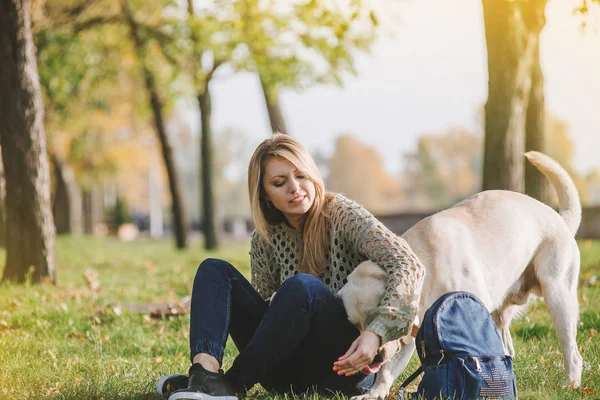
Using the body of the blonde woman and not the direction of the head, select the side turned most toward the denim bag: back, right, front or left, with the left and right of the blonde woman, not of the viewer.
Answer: left

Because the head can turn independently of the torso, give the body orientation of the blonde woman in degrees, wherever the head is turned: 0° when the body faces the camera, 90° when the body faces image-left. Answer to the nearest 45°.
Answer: approximately 45°

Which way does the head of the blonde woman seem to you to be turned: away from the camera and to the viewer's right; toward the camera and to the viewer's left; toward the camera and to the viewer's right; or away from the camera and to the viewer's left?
toward the camera and to the viewer's right

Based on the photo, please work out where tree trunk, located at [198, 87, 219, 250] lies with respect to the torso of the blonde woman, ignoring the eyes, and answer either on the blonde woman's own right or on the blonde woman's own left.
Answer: on the blonde woman's own right

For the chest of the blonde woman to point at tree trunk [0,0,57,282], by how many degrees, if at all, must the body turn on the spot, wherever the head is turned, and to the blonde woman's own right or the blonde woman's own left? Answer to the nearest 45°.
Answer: approximately 90° to the blonde woman's own right

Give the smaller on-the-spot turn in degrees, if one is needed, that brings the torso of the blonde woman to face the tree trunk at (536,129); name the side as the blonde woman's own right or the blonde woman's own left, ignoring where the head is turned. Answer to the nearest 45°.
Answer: approximately 180°

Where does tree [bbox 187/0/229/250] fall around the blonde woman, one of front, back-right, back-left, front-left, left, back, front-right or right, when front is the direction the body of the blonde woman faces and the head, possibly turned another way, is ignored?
back-right

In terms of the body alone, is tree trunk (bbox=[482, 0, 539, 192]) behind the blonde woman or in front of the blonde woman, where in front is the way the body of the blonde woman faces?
behind
